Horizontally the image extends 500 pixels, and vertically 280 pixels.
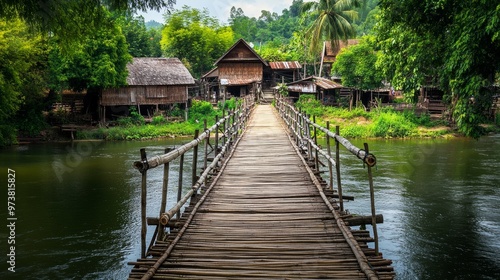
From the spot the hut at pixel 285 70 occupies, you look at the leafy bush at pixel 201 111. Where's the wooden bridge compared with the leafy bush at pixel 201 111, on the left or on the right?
left

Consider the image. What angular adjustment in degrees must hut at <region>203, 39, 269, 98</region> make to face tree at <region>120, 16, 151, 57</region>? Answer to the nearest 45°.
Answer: approximately 135° to its right

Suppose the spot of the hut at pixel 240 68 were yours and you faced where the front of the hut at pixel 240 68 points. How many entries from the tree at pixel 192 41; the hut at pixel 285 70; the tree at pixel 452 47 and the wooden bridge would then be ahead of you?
2

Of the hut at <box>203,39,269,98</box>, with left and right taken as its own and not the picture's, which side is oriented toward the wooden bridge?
front

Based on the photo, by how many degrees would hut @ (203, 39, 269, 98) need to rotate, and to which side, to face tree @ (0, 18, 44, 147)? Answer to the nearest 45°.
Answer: approximately 45° to its right

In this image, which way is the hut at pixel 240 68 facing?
toward the camera

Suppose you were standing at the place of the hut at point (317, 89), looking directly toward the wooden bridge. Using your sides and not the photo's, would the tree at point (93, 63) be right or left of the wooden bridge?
right

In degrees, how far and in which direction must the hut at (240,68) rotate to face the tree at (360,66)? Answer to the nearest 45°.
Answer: approximately 45° to its left

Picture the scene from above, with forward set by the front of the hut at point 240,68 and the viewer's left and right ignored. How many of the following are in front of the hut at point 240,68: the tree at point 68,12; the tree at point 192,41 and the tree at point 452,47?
2

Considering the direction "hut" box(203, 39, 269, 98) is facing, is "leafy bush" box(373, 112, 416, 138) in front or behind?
in front

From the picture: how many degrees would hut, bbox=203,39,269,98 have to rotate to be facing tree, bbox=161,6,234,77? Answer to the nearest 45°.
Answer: approximately 135° to its right

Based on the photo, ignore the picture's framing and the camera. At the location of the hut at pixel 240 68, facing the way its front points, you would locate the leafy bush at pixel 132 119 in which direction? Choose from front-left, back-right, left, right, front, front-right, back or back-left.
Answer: front-right

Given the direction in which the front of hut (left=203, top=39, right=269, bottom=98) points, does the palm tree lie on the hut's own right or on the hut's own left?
on the hut's own left

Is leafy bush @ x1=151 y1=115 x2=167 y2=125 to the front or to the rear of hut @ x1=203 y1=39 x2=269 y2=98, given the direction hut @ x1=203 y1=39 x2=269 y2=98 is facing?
to the front

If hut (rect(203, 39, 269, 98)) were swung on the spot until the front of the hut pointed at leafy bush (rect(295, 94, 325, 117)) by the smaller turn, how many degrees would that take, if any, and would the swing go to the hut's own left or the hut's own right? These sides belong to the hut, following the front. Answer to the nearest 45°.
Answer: approximately 45° to the hut's own left

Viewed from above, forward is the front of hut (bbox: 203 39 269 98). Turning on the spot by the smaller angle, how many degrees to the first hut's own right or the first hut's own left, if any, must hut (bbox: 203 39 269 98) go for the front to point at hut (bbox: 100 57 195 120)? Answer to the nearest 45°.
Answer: approximately 45° to the first hut's own right
